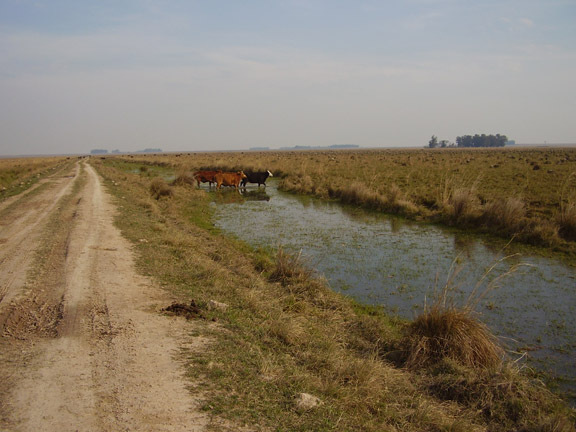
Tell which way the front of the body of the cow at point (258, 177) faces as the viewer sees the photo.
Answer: to the viewer's right

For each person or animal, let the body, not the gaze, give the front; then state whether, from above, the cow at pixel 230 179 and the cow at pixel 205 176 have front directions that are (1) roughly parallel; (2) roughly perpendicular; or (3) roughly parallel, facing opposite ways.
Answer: roughly parallel

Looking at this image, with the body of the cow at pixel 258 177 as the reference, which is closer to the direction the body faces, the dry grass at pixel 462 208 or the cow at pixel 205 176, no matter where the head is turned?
the dry grass

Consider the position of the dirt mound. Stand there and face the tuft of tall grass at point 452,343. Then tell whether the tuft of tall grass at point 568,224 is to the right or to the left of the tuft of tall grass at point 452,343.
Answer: left
